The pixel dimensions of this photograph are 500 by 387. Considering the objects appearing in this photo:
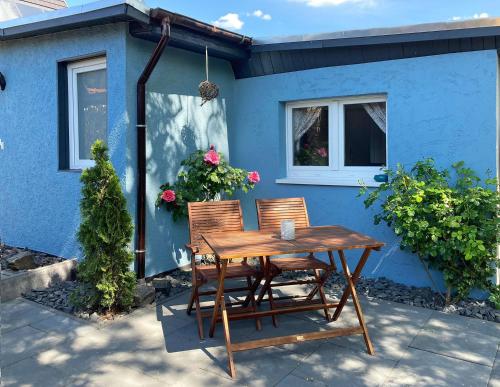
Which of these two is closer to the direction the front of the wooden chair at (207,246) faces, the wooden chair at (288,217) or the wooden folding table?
the wooden folding table

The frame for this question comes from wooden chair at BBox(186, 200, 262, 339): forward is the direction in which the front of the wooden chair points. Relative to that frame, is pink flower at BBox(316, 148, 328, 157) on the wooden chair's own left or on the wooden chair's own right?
on the wooden chair's own left

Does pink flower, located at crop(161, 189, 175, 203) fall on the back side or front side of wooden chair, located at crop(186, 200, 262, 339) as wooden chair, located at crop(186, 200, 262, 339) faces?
on the back side

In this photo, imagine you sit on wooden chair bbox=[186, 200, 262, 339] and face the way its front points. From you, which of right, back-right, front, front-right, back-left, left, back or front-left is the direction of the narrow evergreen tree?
back-right

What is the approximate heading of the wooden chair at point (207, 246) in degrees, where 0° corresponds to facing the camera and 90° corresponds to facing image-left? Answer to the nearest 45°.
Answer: approximately 315°

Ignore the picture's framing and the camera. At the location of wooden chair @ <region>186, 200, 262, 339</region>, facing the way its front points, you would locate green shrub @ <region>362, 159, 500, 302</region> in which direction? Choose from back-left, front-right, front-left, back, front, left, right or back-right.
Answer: front-left

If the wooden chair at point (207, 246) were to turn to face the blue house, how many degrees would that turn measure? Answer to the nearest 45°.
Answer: approximately 135° to its left

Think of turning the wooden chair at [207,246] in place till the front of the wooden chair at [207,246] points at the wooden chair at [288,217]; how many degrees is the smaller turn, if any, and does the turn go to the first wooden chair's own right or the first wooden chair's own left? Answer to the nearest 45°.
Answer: approximately 45° to the first wooden chair's own left

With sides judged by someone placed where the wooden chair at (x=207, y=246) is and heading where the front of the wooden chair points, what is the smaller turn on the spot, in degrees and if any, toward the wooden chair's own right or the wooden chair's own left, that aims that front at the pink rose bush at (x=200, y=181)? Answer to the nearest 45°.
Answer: approximately 135° to the wooden chair's own left
